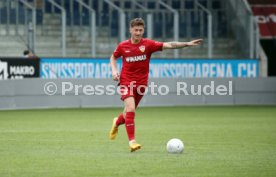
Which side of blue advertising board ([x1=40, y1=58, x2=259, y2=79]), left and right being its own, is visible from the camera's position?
front

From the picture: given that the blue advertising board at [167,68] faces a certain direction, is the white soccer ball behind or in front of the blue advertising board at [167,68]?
in front
